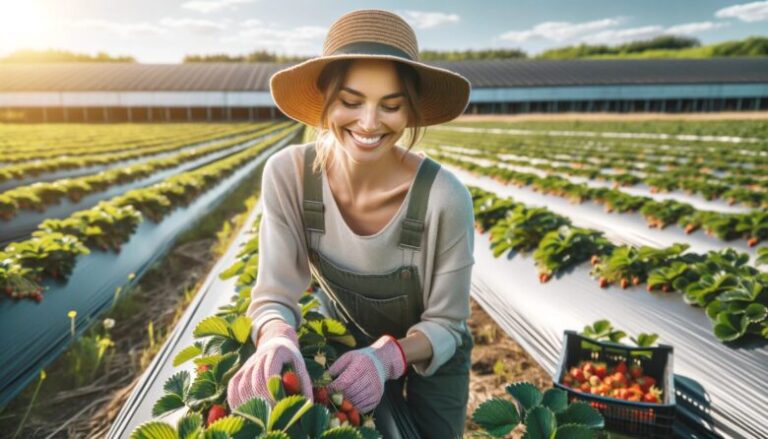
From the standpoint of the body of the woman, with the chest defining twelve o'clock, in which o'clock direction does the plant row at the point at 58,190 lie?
The plant row is roughly at 5 o'clock from the woman.

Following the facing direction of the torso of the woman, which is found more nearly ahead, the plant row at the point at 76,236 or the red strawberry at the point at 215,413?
the red strawberry

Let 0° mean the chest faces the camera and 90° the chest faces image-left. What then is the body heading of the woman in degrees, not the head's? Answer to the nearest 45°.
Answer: approximately 0°

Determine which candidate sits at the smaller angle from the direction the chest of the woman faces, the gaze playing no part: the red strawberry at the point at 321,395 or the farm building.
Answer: the red strawberry

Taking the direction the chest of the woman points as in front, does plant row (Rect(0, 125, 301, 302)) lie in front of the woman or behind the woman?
behind

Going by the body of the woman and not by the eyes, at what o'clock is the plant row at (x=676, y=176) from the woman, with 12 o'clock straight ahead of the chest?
The plant row is roughly at 7 o'clock from the woman.

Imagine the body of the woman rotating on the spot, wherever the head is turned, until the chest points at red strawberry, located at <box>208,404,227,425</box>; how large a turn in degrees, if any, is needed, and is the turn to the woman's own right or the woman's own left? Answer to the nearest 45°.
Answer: approximately 45° to the woman's own right

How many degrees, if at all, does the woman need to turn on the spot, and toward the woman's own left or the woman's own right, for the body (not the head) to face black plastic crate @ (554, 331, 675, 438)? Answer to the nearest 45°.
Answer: approximately 90° to the woman's own left

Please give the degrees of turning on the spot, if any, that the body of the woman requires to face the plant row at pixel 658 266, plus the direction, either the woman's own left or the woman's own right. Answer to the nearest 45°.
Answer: approximately 135° to the woman's own left

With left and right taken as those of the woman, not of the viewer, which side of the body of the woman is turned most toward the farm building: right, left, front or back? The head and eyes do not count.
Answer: back
